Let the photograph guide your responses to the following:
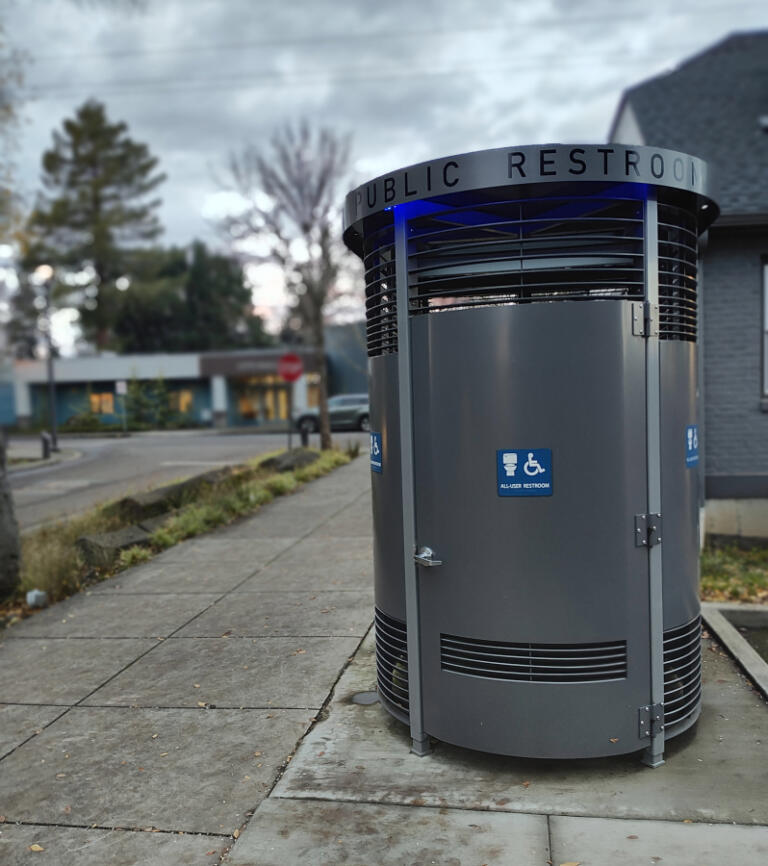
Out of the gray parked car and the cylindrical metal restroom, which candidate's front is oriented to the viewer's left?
the gray parked car

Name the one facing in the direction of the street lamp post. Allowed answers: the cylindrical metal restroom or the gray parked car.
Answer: the gray parked car

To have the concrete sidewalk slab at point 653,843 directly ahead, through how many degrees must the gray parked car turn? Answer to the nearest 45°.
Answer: approximately 90° to its left

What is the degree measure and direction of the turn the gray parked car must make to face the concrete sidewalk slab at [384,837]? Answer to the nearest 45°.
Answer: approximately 90° to its left

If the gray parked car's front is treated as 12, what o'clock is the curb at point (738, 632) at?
The curb is roughly at 9 o'clock from the gray parked car.

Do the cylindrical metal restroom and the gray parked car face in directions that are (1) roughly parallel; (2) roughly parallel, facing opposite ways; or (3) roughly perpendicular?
roughly perpendicular

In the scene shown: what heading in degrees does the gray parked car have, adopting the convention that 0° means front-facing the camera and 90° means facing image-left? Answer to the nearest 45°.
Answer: approximately 90°

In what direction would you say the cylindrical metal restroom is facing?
toward the camera

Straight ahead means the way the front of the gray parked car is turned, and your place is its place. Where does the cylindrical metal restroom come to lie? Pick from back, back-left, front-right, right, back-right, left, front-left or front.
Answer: left

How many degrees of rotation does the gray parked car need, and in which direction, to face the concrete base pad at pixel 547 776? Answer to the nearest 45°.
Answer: approximately 90° to its left

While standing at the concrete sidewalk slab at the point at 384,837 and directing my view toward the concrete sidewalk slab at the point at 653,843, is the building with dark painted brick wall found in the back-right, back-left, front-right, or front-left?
front-left

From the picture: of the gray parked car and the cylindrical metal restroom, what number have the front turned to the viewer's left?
1

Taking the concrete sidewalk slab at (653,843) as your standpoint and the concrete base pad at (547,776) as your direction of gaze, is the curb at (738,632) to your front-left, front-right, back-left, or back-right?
front-right

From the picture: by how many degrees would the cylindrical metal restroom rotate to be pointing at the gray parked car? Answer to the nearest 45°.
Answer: approximately 180°
